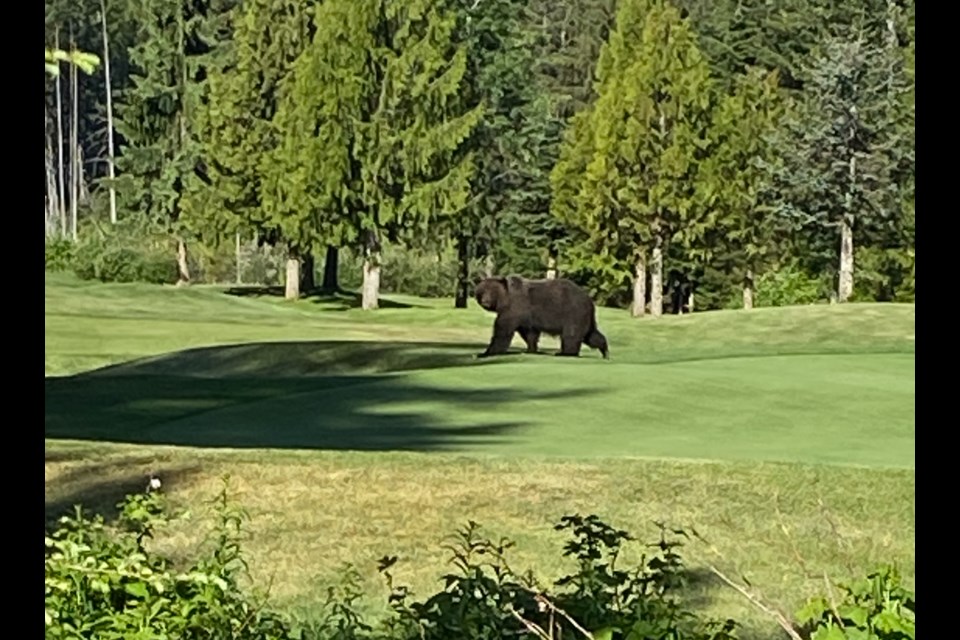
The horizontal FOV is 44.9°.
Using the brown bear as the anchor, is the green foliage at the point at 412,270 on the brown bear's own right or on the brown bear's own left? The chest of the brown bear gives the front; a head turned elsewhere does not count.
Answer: on the brown bear's own right

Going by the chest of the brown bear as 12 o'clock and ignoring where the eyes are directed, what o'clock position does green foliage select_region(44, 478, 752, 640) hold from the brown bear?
The green foliage is roughly at 9 o'clock from the brown bear.

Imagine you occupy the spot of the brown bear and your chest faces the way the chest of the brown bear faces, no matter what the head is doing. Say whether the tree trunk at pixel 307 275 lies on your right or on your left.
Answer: on your right

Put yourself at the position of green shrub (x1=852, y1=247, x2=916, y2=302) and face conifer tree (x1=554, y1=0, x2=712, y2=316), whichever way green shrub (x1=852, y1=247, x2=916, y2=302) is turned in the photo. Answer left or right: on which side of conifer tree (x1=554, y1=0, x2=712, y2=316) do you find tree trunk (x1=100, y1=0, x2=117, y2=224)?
right

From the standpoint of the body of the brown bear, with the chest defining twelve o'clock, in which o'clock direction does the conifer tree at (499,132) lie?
The conifer tree is roughly at 3 o'clock from the brown bear.

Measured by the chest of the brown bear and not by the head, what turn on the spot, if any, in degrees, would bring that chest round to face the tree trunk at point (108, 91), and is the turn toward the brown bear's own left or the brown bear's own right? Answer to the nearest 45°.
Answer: approximately 45° to the brown bear's own right

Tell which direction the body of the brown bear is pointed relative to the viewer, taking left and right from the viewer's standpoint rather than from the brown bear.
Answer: facing to the left of the viewer

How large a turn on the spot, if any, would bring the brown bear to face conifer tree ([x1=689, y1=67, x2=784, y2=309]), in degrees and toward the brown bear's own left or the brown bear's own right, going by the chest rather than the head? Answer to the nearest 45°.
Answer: approximately 90° to the brown bear's own right

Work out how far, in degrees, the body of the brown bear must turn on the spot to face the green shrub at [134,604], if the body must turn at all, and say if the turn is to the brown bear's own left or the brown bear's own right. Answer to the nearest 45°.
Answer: approximately 90° to the brown bear's own left

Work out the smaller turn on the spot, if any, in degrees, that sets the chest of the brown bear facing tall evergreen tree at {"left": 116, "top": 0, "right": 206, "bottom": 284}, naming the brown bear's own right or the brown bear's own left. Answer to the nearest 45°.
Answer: approximately 45° to the brown bear's own right

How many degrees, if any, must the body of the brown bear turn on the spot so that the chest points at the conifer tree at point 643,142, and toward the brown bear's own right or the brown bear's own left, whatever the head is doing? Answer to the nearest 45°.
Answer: approximately 90° to the brown bear's own right

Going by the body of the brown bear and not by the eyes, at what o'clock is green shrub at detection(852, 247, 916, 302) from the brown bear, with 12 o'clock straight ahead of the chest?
The green shrub is roughly at 4 o'clock from the brown bear.
